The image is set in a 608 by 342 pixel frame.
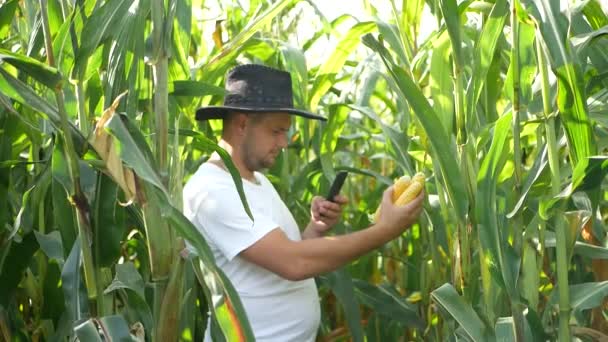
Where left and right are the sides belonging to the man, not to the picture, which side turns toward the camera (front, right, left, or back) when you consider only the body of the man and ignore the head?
right
